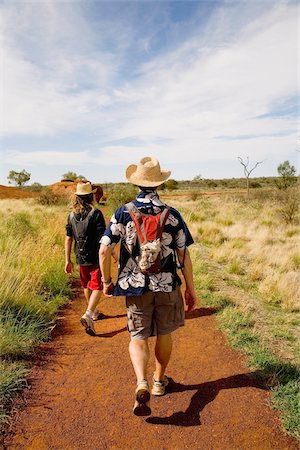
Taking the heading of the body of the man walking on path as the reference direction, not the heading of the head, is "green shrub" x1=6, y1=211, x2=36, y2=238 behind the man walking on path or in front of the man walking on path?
in front

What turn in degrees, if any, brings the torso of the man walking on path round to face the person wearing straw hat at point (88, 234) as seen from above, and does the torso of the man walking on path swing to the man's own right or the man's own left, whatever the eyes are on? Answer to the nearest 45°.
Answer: approximately 45° to the man's own left

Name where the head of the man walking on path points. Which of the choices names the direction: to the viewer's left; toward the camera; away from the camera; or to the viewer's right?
away from the camera

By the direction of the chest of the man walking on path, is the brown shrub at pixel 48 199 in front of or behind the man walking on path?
in front

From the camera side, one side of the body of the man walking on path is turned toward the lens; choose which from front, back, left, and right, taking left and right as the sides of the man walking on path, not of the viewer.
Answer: back

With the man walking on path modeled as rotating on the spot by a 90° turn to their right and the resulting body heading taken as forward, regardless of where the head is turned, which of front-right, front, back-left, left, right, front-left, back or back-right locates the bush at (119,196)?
left
